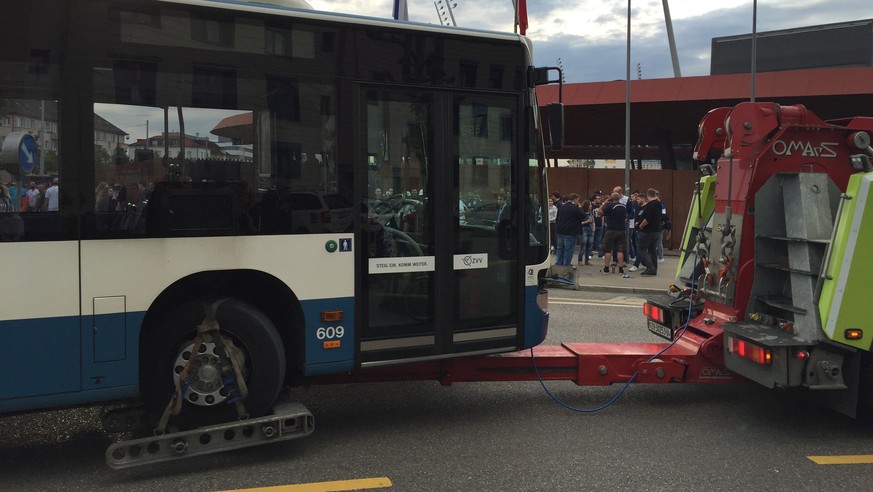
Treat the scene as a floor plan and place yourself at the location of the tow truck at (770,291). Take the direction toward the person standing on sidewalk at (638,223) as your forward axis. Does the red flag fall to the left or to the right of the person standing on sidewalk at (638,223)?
left

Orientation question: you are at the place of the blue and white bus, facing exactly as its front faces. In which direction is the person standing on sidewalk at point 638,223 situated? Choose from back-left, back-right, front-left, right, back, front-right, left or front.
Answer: front-left

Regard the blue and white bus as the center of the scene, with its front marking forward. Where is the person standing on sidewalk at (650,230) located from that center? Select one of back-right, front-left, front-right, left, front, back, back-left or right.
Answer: front-left

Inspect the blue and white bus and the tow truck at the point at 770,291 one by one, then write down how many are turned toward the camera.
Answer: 0

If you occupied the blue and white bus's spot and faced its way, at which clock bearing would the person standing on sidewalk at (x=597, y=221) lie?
The person standing on sidewalk is roughly at 10 o'clock from the blue and white bus.

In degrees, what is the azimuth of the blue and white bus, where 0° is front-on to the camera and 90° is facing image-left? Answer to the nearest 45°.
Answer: approximately 270°

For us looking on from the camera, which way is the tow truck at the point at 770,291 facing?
facing away from the viewer and to the right of the viewer

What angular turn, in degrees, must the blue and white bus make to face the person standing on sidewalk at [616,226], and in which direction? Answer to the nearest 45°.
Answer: approximately 45° to its left
